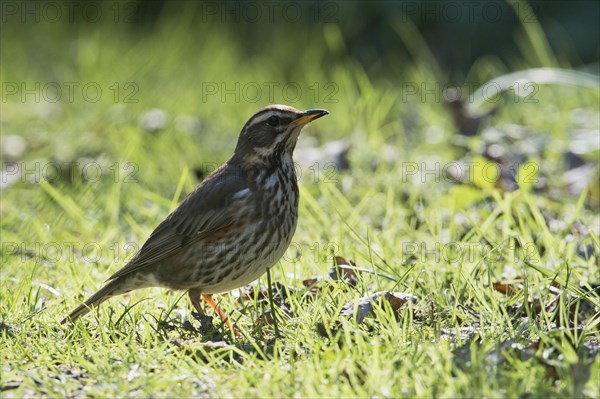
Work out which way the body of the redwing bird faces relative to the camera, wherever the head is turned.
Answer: to the viewer's right
